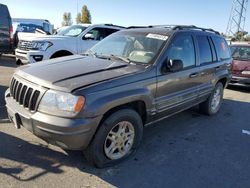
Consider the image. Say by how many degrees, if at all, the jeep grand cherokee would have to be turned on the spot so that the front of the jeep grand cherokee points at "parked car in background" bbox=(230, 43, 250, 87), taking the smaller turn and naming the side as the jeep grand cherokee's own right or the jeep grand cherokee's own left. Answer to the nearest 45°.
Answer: approximately 180°

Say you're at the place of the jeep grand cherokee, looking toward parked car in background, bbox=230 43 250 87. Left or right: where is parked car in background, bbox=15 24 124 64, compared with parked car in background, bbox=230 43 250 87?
left

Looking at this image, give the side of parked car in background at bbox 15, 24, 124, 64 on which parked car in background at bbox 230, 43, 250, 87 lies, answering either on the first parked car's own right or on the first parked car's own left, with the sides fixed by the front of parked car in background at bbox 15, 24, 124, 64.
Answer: on the first parked car's own left

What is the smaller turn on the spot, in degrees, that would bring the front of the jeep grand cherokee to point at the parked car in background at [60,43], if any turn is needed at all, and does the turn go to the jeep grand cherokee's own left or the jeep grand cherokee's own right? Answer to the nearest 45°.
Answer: approximately 135° to the jeep grand cherokee's own right

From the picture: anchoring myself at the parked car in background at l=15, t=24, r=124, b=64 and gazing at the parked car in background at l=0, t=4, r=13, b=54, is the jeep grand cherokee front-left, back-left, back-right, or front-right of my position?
back-left

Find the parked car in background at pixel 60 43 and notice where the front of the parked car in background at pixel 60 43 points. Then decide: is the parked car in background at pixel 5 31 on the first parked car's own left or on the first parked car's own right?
on the first parked car's own right

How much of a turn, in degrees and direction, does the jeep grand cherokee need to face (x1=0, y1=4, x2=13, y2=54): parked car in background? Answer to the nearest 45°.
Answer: approximately 90° to its right
